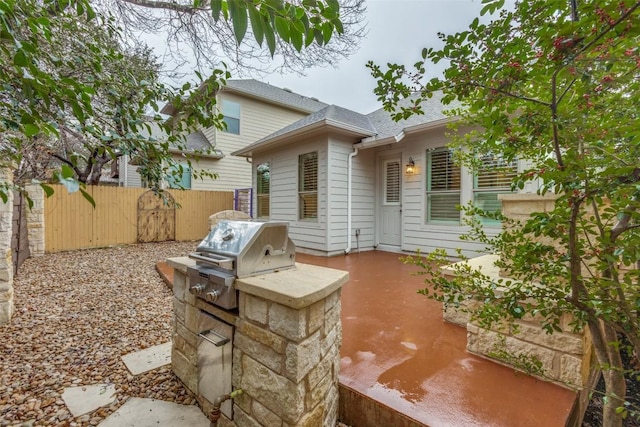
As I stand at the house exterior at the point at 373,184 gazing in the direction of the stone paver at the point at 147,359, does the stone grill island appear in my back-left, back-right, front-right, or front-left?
front-left

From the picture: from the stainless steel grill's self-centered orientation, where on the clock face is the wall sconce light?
The wall sconce light is roughly at 6 o'clock from the stainless steel grill.

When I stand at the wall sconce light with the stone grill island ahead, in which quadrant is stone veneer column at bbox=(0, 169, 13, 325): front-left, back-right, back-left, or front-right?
front-right

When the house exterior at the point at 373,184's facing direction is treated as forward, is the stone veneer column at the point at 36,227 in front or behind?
in front

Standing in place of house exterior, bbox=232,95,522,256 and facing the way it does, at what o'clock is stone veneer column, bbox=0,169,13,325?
The stone veneer column is roughly at 12 o'clock from the house exterior.

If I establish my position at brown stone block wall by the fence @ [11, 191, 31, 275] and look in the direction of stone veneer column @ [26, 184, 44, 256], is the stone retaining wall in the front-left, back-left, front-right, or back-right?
back-right

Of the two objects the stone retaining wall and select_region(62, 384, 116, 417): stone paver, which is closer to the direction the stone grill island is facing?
the stone paver

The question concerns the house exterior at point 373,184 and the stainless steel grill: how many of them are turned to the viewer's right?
0

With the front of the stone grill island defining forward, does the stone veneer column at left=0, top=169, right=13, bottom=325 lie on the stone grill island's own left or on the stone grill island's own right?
on the stone grill island's own right

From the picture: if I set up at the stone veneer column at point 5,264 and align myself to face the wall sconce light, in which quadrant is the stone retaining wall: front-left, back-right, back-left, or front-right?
front-right

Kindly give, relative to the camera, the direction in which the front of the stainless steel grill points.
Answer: facing the viewer and to the left of the viewer

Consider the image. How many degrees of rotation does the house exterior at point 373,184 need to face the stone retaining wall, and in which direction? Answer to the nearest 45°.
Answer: approximately 45° to its left

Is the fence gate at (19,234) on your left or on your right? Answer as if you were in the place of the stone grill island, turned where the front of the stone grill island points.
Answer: on your right

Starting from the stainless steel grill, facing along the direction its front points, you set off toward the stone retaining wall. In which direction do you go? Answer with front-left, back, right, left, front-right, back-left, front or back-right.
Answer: back-left

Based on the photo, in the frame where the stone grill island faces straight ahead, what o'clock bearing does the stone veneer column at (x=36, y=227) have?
The stone veneer column is roughly at 3 o'clock from the stone grill island.
